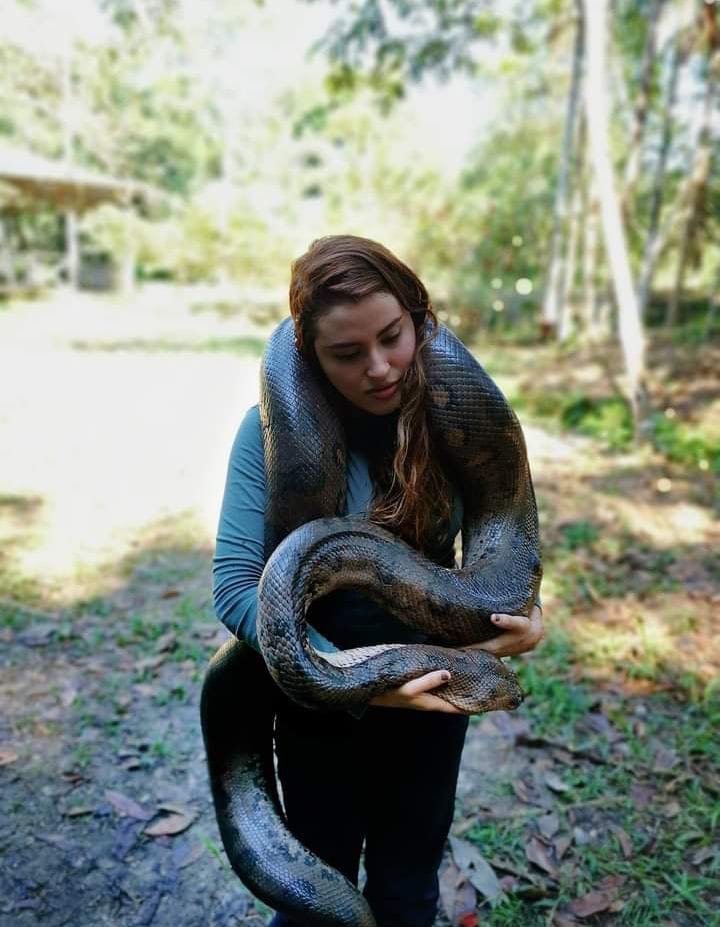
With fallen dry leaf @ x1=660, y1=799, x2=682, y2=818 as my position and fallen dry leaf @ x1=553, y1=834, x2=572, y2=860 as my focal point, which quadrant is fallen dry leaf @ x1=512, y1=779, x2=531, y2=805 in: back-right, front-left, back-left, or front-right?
front-right

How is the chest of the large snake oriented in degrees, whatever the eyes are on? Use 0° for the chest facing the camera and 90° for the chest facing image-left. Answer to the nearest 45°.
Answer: approximately 270°

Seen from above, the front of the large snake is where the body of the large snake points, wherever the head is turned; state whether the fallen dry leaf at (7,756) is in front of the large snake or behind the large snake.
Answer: behind

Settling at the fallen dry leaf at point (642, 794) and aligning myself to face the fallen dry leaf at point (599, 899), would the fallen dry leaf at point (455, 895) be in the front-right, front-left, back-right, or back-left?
front-right
